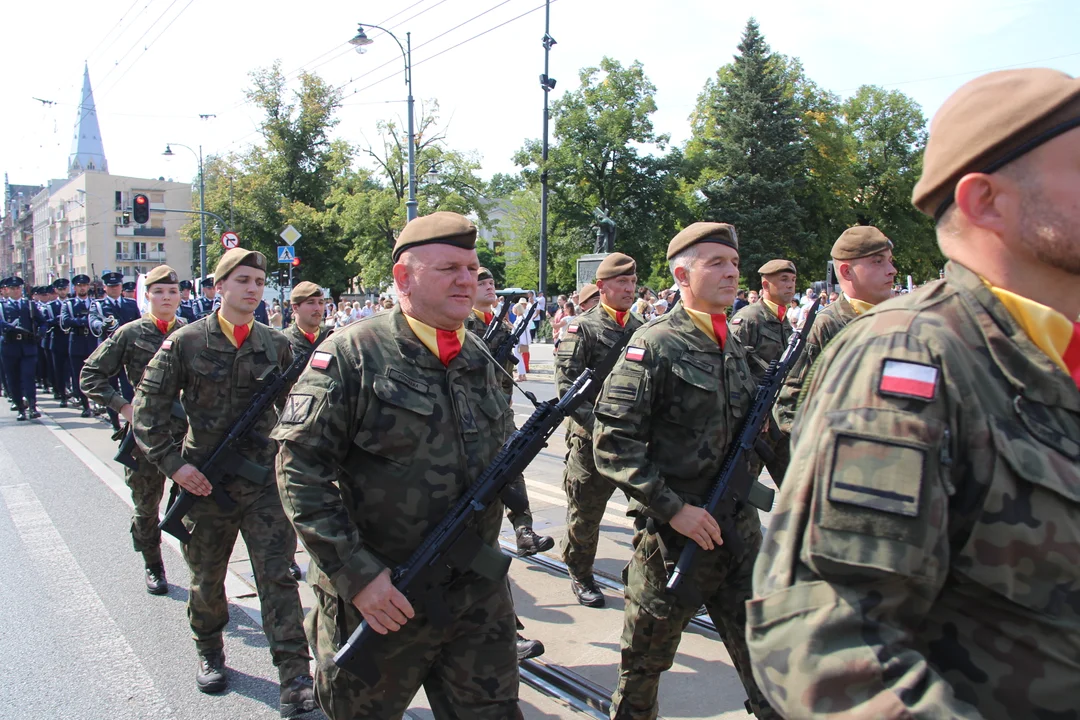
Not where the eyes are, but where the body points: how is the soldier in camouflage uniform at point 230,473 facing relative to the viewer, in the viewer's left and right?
facing the viewer and to the right of the viewer

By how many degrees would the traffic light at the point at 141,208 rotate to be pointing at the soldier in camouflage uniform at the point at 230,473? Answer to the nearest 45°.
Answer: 0° — it already faces them

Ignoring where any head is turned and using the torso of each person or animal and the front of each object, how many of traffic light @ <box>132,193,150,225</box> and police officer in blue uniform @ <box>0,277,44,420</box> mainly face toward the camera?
2

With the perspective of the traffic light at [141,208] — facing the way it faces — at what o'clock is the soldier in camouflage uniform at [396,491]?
The soldier in camouflage uniform is roughly at 12 o'clock from the traffic light.

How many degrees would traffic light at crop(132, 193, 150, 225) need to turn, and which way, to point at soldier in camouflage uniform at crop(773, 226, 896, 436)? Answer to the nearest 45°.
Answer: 0° — it already faces them

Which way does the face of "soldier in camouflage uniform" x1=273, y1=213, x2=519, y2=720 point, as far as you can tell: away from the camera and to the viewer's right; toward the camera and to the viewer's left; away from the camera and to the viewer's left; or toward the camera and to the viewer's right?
toward the camera and to the viewer's right
